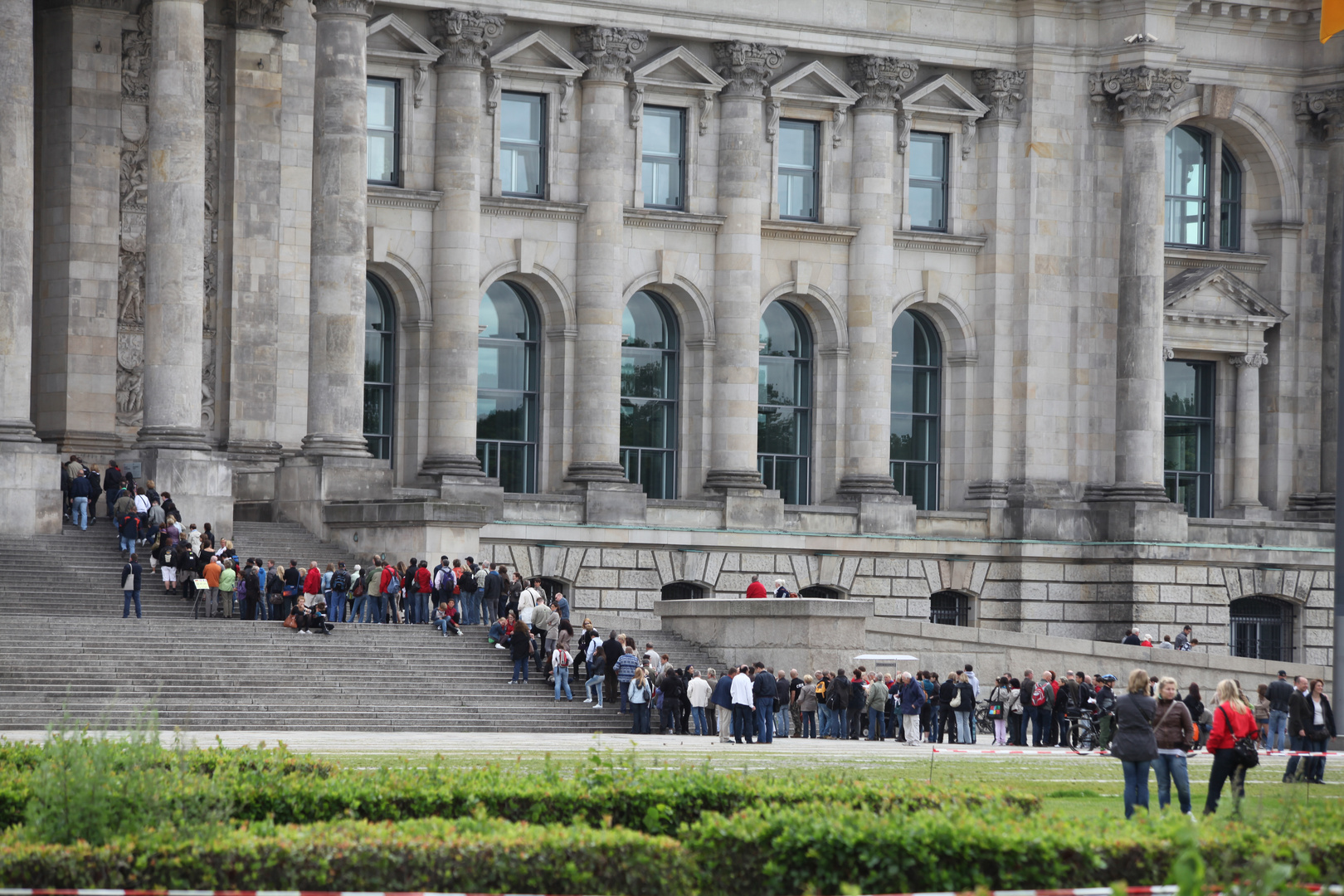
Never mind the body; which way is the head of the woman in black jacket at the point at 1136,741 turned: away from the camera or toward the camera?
away from the camera

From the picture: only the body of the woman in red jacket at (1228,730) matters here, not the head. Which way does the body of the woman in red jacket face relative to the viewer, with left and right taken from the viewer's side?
facing away from the viewer and to the left of the viewer

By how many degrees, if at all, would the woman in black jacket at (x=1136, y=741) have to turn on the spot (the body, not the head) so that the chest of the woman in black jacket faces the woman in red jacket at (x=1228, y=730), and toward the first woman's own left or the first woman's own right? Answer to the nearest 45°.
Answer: approximately 45° to the first woman's own right

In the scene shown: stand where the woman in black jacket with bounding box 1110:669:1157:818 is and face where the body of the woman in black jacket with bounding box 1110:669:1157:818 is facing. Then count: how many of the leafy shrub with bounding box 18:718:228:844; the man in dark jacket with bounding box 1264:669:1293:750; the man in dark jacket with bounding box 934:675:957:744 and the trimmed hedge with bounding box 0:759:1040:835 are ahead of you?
2

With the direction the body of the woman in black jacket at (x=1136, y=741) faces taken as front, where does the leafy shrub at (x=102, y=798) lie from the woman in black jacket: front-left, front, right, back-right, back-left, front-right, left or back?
back-left
